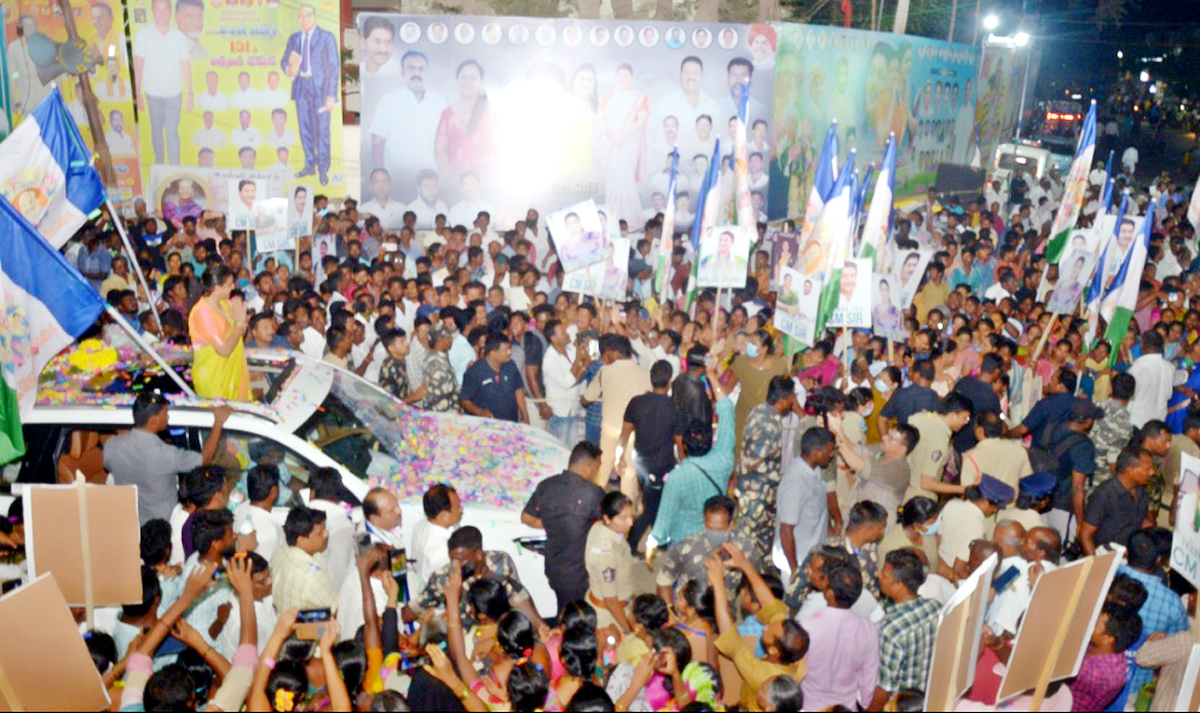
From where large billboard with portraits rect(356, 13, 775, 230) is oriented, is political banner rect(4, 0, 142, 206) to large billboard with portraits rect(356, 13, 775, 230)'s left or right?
on its right

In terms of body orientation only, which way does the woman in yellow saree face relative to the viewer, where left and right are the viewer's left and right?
facing to the right of the viewer

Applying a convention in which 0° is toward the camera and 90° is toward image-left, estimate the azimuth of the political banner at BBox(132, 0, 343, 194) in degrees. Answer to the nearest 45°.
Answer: approximately 0°

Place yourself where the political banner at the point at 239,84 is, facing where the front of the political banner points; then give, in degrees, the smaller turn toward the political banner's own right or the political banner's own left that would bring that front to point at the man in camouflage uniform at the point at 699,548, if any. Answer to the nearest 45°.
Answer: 0° — it already faces them

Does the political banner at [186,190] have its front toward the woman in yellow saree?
yes

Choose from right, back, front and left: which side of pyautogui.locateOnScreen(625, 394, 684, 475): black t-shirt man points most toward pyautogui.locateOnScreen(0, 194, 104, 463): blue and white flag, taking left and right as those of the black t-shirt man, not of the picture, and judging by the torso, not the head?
left

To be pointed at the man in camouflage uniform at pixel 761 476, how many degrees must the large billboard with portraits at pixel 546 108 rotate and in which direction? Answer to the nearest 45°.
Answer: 0° — it already faces them

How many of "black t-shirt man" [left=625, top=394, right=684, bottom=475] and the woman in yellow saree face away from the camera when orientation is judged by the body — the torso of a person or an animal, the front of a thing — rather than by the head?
1
